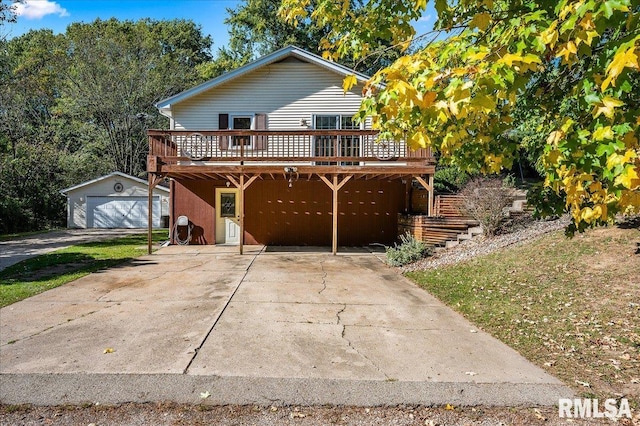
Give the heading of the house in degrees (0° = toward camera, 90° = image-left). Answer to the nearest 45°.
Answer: approximately 0°

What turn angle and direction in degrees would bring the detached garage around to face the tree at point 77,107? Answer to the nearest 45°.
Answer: approximately 180°

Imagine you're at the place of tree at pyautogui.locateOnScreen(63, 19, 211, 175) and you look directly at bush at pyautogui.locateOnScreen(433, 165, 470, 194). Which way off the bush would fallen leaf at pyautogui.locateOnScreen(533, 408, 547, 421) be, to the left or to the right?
right

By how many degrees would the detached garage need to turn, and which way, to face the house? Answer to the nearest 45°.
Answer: approximately 45° to its left

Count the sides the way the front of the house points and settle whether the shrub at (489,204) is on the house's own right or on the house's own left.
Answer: on the house's own left

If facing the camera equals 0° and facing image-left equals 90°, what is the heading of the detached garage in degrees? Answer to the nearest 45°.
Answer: approximately 0°

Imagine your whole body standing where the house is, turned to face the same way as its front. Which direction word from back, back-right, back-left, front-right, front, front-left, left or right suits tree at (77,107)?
back-right

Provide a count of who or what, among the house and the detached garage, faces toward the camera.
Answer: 2

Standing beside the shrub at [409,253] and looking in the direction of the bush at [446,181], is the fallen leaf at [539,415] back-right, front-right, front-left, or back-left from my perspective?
back-right

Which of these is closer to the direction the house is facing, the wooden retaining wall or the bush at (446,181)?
the wooden retaining wall
